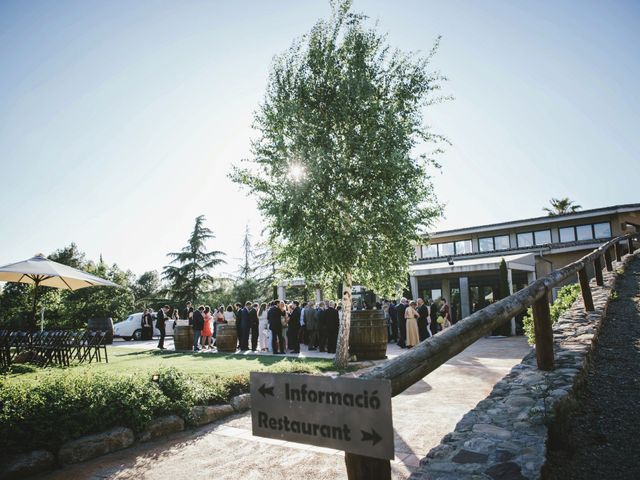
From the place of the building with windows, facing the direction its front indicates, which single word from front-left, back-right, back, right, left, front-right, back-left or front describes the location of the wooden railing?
front-left

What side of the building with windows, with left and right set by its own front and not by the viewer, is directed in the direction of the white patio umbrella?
front

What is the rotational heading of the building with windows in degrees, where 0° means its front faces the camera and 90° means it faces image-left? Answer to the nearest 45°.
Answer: approximately 45°

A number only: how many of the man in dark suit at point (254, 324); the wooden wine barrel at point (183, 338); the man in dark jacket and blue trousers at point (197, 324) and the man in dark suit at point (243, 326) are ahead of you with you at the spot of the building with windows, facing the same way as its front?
4

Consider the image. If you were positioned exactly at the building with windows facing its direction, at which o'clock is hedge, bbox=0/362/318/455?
The hedge is roughly at 11 o'clock from the building with windows.

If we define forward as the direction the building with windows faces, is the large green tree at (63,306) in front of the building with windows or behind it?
in front

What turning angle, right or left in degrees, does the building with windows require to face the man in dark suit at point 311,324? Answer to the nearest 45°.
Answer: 0° — it already faces them

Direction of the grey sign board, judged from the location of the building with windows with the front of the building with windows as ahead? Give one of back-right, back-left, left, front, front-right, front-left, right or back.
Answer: front-left

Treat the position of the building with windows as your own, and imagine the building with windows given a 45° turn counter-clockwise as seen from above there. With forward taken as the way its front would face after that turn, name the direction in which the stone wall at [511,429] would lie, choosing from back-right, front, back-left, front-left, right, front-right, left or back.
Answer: front

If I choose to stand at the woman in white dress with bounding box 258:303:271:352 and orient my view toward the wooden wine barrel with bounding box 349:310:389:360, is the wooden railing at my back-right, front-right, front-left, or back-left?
front-right

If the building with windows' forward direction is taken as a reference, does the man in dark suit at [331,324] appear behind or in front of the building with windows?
in front
